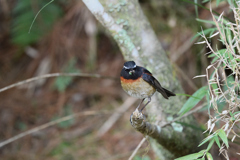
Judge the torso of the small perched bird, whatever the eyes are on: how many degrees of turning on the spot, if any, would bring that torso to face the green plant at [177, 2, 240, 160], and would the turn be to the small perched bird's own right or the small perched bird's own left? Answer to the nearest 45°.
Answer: approximately 90° to the small perched bird's own left

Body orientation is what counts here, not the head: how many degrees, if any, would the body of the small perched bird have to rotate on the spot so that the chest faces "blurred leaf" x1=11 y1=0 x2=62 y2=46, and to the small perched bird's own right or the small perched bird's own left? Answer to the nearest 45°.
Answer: approximately 135° to the small perched bird's own right

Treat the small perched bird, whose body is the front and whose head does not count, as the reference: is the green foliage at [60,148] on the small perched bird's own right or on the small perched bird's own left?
on the small perched bird's own right

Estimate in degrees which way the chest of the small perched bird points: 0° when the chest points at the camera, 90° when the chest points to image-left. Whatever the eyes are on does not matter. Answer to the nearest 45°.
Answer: approximately 45°

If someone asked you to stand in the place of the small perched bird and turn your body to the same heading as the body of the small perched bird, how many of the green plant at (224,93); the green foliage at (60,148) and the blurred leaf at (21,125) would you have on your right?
2

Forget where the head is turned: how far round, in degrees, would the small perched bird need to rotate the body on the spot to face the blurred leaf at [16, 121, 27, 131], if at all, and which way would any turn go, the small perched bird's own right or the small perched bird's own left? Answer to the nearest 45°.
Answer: approximately 90° to the small perched bird's own right
